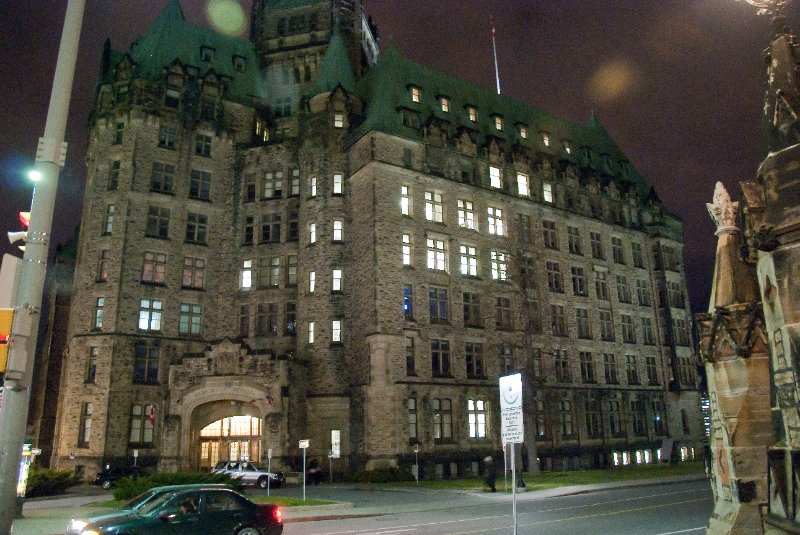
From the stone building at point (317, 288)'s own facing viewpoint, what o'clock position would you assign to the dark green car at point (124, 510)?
The dark green car is roughly at 12 o'clock from the stone building.

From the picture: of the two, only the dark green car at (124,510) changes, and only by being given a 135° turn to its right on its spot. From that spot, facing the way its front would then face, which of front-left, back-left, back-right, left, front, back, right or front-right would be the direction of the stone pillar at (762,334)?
right

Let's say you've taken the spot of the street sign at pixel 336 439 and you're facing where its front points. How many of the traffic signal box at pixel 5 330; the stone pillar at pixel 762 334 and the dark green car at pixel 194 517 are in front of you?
3

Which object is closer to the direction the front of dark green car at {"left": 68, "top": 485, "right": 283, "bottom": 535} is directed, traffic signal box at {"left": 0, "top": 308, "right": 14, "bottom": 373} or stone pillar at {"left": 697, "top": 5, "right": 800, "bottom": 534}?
the traffic signal box

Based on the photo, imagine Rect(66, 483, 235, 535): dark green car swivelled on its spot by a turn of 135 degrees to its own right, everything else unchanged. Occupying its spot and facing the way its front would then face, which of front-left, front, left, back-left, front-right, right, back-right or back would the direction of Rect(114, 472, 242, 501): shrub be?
front-left

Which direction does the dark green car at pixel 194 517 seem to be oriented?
to the viewer's left

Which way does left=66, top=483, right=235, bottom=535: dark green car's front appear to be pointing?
to the viewer's left

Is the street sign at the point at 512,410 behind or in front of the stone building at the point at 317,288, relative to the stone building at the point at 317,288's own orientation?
in front

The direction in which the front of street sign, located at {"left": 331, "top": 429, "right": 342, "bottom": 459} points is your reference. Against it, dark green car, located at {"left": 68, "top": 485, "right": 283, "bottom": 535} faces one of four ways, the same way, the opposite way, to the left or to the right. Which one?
to the right
